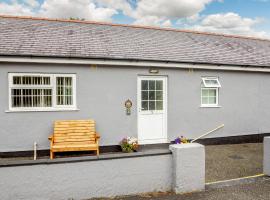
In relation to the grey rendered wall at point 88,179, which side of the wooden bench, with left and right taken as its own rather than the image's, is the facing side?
front

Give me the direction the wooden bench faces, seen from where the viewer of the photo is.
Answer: facing the viewer

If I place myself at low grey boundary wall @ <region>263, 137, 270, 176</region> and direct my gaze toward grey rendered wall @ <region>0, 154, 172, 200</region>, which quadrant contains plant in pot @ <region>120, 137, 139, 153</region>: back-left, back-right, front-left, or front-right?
front-right

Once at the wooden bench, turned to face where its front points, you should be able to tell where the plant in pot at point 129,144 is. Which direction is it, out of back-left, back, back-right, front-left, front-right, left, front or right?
left

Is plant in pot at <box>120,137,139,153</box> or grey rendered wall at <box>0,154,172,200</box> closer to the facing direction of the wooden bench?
the grey rendered wall
